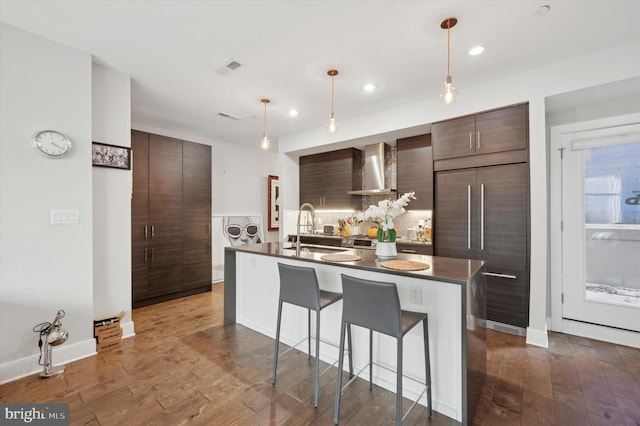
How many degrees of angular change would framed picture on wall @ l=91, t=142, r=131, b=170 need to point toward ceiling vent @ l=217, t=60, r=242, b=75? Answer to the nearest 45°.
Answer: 0° — it already faces it

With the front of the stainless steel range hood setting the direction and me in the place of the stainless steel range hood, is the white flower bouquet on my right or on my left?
on my left

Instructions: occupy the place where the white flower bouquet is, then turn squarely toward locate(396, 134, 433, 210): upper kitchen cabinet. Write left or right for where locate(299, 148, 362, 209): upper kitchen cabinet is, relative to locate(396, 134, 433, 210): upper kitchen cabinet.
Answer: left

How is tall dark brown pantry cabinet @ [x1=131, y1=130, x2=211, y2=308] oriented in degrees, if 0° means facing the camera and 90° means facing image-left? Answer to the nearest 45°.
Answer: approximately 315°

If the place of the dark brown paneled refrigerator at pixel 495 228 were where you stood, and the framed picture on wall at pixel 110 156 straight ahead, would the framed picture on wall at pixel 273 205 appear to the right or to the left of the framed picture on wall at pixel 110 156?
right

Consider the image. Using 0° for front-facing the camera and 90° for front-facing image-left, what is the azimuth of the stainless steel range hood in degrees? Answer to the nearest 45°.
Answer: approximately 45°

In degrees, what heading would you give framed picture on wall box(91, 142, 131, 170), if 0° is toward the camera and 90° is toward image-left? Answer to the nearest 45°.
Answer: approximately 315°
